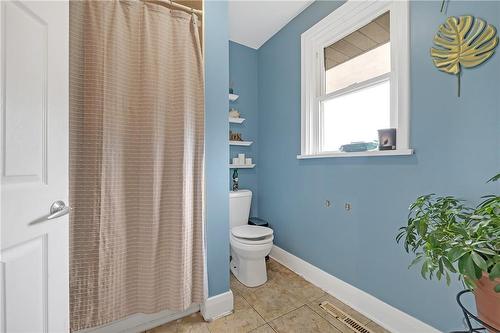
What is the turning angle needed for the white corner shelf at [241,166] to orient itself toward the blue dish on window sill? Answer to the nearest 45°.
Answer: approximately 45° to its left

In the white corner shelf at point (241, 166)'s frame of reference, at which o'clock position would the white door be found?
The white door is roughly at 1 o'clock from the white corner shelf.

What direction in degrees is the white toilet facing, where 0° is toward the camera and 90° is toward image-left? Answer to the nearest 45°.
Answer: approximately 315°

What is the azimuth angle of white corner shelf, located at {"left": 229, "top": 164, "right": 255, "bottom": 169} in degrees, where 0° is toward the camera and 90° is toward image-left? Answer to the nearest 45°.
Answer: approximately 0°
